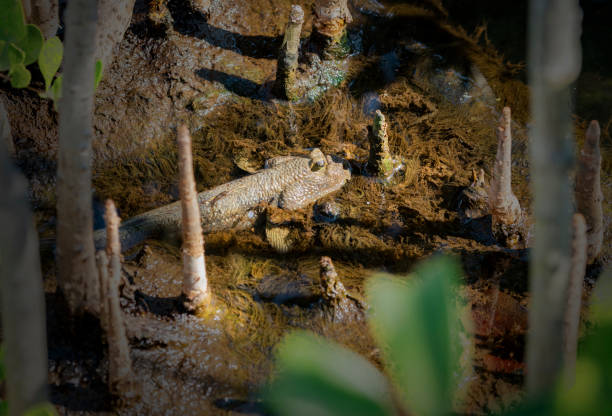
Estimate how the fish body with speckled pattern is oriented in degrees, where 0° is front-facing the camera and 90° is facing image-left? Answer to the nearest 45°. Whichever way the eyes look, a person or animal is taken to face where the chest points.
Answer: approximately 270°

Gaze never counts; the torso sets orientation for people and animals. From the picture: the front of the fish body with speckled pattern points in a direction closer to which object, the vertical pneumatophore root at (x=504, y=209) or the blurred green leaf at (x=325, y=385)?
the vertical pneumatophore root

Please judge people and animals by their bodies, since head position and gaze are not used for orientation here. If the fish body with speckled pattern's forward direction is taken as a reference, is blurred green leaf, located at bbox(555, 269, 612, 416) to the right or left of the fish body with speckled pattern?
on its right

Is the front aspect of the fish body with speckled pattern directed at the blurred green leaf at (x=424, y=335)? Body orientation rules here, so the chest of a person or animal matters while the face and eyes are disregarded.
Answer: no

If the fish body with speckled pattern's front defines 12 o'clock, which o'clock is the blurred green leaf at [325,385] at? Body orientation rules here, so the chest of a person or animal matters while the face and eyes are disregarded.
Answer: The blurred green leaf is roughly at 3 o'clock from the fish body with speckled pattern.

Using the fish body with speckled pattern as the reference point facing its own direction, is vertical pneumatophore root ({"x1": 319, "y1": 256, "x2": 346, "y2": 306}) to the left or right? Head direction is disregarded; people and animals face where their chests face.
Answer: on its right

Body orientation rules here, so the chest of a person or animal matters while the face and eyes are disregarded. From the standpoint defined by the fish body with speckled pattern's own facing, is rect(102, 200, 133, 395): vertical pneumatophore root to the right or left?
on its right

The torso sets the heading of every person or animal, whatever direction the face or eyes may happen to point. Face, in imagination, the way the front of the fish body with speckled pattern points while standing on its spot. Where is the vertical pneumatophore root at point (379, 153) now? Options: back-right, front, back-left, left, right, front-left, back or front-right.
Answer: front

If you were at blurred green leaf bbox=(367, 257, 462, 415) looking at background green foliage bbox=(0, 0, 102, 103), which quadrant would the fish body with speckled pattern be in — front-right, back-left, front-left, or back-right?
front-right

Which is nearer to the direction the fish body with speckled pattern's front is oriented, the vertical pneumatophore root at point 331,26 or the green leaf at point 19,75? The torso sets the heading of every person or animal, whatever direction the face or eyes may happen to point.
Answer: the vertical pneumatophore root

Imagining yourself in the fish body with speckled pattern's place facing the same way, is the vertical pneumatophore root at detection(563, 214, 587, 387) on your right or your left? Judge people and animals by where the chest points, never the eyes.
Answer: on your right

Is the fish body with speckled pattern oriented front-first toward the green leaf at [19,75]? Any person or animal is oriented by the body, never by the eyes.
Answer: no
